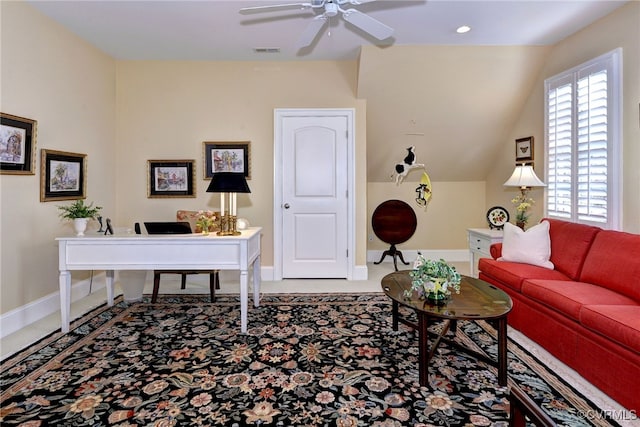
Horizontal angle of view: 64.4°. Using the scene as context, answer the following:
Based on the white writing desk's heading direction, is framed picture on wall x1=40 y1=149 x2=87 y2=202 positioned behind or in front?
in front

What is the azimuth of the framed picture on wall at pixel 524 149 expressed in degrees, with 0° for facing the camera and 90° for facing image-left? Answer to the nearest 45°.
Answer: approximately 45°

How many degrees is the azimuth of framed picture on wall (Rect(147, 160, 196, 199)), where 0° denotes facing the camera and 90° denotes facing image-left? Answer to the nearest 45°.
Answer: approximately 0°

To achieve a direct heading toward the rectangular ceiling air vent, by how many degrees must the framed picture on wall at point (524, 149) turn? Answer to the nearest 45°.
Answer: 0° — it already faces it

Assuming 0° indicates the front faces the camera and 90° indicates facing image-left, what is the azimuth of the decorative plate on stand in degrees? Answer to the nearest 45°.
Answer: approximately 0°

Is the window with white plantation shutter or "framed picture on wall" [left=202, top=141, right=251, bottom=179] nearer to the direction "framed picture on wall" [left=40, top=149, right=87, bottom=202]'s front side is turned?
the window with white plantation shutter

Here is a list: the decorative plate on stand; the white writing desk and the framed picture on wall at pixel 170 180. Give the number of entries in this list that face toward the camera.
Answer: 2

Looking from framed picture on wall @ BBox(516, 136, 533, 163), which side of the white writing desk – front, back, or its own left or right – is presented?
right

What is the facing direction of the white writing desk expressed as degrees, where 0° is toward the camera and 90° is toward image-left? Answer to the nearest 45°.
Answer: approximately 180°
